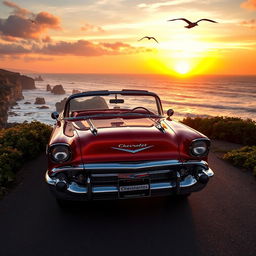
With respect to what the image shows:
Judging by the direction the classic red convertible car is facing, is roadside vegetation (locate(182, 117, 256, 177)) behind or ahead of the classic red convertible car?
behind

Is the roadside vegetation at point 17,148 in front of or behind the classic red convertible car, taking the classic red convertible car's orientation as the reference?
behind

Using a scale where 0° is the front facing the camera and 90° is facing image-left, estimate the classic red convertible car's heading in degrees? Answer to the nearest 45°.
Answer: approximately 0°

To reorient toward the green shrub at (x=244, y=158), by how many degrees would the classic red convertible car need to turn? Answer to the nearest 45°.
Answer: approximately 135° to its left

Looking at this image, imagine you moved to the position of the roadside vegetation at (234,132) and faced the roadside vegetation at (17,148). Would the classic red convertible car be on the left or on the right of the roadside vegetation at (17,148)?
left
